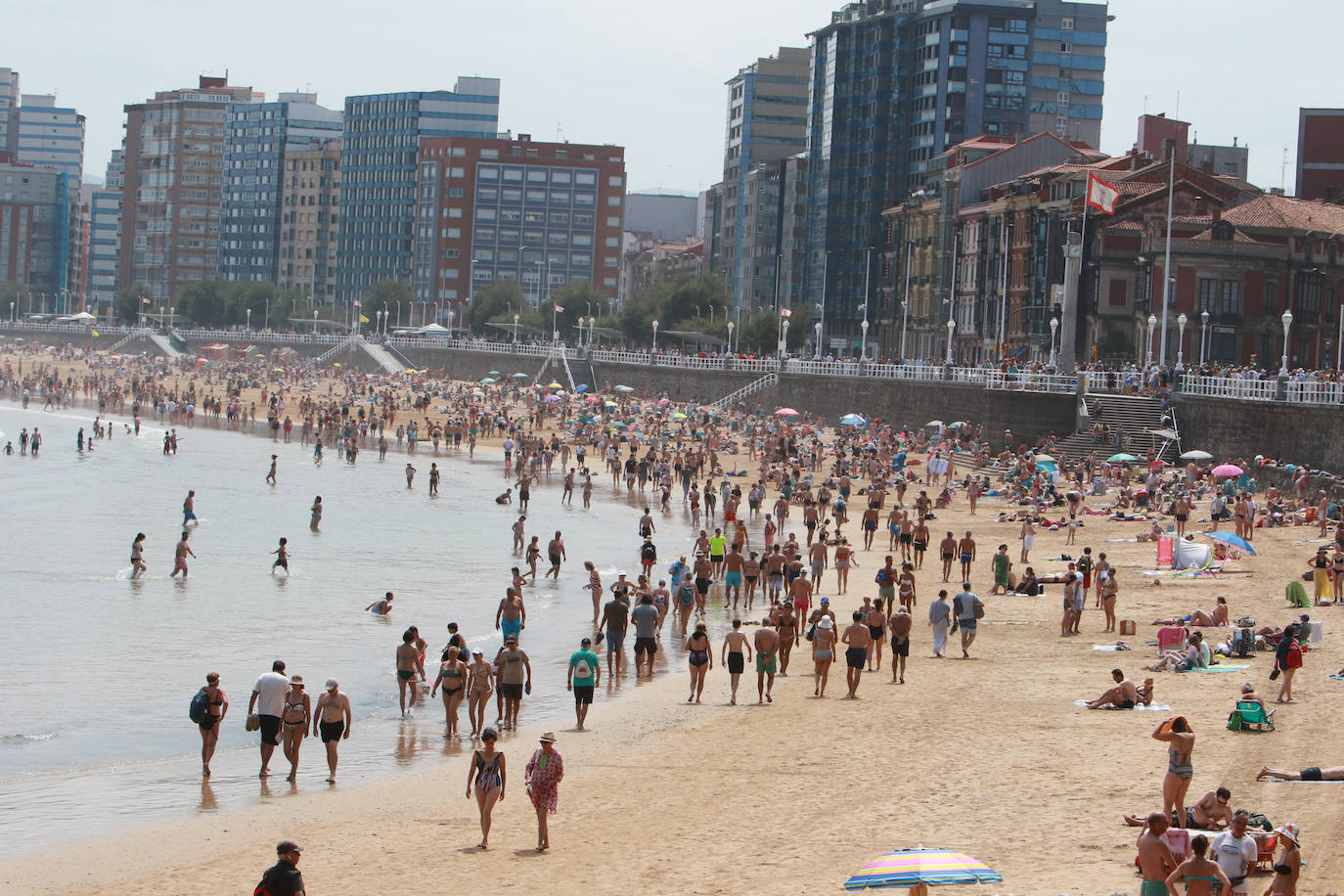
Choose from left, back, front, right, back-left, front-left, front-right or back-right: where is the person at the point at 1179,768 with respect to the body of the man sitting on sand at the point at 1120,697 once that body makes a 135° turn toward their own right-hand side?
back-right

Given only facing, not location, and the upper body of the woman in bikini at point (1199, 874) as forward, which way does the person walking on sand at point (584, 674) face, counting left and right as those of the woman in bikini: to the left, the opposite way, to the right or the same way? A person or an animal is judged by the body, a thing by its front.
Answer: the same way

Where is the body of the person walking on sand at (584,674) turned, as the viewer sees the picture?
away from the camera

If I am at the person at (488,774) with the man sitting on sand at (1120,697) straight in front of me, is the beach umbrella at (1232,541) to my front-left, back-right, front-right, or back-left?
front-left

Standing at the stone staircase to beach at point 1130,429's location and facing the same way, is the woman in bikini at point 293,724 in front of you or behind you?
in front

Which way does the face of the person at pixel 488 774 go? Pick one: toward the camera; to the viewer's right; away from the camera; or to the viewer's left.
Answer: toward the camera

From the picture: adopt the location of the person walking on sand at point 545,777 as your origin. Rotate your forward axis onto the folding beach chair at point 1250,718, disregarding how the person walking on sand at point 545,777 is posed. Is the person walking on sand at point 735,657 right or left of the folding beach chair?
left

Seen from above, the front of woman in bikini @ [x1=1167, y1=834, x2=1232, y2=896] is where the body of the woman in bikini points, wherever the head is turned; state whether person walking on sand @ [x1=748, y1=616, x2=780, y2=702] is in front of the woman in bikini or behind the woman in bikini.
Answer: in front

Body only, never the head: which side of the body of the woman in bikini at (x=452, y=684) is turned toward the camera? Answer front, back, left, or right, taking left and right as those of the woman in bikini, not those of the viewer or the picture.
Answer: front

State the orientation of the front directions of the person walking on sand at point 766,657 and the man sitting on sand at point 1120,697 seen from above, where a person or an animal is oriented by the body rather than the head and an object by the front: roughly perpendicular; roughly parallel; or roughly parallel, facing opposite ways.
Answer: roughly perpendicular

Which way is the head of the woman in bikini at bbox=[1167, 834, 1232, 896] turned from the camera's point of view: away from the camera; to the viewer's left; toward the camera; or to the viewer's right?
away from the camera

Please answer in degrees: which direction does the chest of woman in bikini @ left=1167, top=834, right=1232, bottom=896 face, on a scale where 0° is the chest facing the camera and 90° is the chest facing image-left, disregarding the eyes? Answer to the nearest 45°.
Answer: approximately 180°

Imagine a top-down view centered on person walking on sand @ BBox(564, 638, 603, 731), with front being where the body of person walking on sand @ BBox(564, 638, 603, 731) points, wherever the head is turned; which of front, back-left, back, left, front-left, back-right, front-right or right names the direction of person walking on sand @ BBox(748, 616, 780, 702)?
front-right
